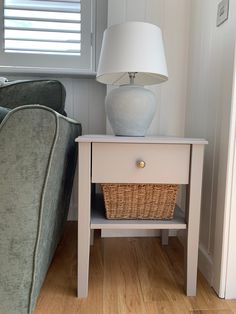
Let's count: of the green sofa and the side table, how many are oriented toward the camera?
2

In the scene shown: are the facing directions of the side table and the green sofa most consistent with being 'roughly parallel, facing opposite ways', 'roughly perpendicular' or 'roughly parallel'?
roughly parallel

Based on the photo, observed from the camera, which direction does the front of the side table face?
facing the viewer

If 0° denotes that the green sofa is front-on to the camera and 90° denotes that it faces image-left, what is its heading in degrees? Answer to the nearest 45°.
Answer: approximately 0°
